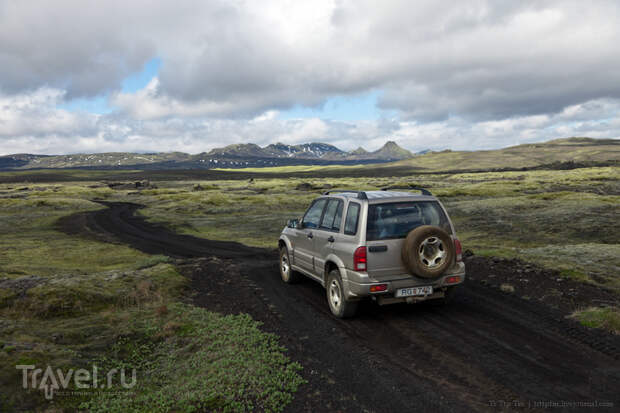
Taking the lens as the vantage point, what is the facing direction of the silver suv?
facing away from the viewer and to the left of the viewer
